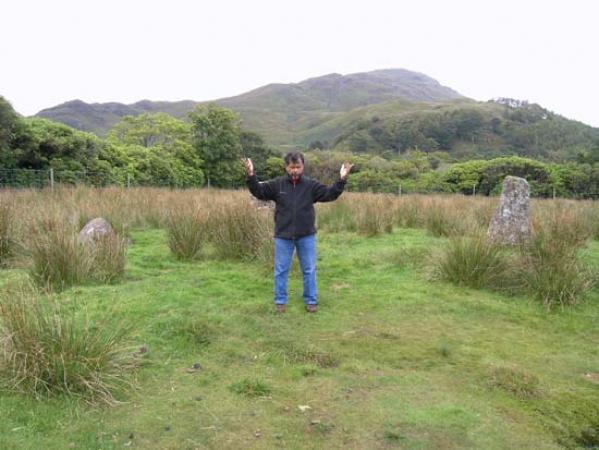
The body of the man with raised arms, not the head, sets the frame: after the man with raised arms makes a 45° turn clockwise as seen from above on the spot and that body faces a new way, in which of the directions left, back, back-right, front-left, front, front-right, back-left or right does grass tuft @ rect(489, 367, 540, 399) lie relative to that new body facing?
left

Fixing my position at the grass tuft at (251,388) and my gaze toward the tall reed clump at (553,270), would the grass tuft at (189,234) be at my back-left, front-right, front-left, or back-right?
front-left

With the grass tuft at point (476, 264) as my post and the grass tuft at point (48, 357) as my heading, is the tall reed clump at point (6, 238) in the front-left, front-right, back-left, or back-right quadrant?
front-right

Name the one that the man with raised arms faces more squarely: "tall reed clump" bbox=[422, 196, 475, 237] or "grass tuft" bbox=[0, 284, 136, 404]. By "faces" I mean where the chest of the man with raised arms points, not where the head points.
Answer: the grass tuft

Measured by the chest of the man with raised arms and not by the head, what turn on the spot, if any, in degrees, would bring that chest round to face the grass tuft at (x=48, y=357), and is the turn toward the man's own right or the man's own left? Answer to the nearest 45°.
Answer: approximately 45° to the man's own right

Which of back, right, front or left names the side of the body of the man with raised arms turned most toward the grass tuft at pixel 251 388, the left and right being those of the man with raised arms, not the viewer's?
front

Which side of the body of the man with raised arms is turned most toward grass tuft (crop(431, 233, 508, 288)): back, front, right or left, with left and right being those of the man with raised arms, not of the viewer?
left

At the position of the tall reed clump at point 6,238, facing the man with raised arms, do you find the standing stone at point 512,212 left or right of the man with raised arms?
left

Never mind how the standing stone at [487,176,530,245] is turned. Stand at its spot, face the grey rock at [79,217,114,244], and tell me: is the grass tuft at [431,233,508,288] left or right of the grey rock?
left

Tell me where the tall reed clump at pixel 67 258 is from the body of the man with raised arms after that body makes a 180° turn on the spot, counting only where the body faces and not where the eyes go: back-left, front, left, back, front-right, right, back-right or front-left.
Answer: left

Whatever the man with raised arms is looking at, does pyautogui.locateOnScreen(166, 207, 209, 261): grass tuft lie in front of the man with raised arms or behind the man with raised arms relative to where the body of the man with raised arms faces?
behind

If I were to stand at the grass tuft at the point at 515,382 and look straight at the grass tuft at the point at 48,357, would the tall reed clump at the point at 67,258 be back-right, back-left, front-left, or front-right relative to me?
front-right

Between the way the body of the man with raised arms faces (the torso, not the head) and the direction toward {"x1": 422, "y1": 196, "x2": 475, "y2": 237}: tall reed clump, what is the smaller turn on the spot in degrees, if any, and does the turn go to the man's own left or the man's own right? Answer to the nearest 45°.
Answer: approximately 135° to the man's own left

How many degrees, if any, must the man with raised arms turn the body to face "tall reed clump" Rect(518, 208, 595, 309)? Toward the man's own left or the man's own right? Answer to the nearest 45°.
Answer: approximately 90° to the man's own left

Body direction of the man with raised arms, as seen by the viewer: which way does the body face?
toward the camera

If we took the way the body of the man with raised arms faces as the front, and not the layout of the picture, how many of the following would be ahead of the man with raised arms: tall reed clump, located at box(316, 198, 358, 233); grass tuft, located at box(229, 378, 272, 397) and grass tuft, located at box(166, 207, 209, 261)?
1

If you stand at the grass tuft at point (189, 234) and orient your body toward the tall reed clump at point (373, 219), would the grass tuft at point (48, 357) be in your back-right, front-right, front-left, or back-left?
back-right

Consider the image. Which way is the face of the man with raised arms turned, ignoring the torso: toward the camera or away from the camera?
toward the camera
